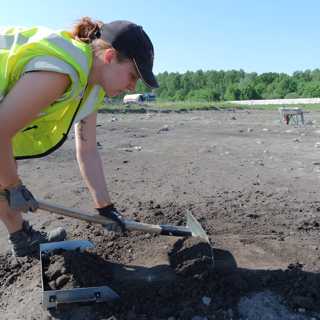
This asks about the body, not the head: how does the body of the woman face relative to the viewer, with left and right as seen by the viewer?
facing to the right of the viewer

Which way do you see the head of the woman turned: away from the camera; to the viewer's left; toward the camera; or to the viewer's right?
to the viewer's right
